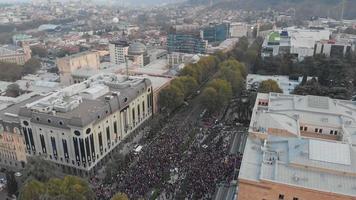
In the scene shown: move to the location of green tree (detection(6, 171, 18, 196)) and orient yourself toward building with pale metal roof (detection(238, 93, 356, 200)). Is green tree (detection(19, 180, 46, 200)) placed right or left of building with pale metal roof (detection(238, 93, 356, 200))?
right

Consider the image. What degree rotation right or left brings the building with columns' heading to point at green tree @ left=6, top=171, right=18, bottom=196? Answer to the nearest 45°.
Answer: approximately 90° to its right

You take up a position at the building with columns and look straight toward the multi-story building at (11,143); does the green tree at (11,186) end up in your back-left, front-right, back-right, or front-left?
front-left

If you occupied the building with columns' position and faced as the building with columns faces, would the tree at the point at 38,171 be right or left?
on its right

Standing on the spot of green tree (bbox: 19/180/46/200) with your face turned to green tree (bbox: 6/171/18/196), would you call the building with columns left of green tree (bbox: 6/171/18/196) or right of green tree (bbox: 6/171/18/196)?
right

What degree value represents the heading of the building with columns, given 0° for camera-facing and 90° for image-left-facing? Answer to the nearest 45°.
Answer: approximately 315°

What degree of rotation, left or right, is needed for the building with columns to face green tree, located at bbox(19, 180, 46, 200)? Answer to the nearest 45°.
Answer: approximately 45° to its right
